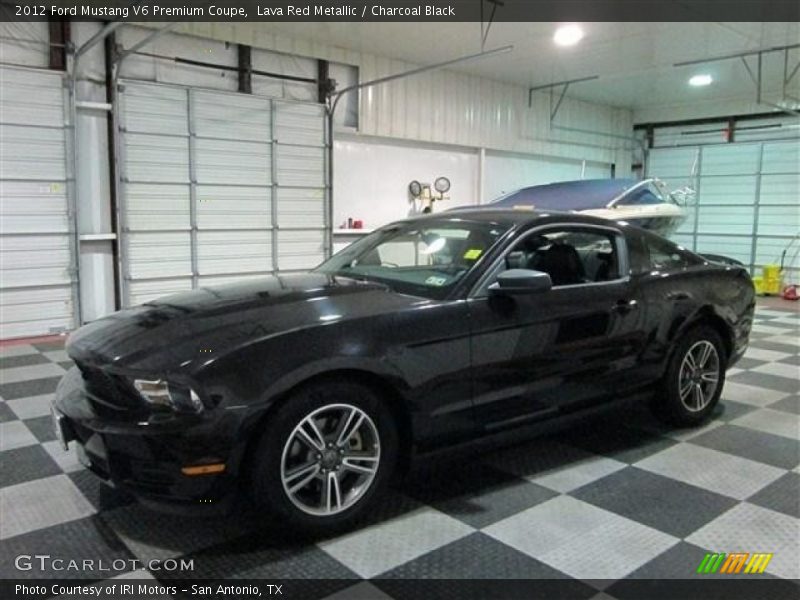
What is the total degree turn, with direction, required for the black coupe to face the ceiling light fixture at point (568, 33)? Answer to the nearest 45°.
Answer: approximately 135° to its right

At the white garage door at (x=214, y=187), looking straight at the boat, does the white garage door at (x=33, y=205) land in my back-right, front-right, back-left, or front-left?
back-right
